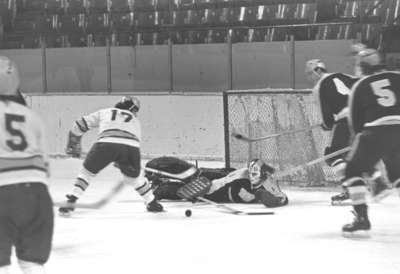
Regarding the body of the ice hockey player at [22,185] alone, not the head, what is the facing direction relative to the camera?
away from the camera

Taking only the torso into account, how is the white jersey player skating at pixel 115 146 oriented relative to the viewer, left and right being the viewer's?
facing away from the viewer

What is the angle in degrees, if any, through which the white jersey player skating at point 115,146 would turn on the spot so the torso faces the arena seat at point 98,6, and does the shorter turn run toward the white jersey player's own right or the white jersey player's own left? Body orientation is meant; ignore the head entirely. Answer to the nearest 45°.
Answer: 0° — they already face it

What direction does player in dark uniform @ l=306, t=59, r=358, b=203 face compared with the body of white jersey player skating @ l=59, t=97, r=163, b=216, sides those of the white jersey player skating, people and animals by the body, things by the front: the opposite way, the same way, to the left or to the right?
to the left

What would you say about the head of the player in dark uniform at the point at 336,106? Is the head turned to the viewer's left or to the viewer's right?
to the viewer's left

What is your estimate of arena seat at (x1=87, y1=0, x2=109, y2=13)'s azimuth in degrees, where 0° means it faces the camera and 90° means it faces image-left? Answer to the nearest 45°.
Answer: approximately 0°

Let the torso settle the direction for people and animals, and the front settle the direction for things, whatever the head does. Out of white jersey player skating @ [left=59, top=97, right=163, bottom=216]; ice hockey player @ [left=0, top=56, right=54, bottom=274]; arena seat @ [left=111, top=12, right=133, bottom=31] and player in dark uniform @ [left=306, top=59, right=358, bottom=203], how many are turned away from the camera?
2

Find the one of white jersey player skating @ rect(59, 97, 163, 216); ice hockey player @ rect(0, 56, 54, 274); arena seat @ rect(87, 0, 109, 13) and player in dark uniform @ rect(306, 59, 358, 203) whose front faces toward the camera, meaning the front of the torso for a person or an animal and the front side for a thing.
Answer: the arena seat

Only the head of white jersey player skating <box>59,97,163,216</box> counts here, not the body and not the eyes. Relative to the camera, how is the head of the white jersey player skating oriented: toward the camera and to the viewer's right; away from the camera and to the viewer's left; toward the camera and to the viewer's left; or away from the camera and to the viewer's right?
away from the camera and to the viewer's right

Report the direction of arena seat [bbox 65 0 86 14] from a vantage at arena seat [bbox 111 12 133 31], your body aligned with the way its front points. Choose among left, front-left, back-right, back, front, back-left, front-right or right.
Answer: back-right

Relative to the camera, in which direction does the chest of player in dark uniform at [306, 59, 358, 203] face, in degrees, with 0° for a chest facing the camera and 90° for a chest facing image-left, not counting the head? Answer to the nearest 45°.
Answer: approximately 90°
